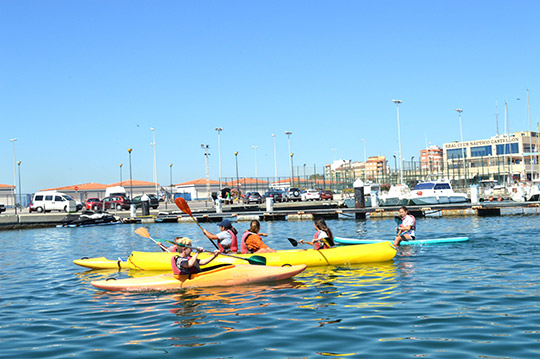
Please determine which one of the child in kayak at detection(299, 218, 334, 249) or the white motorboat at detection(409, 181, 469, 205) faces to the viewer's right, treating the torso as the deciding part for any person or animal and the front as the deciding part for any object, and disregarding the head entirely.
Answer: the white motorboat

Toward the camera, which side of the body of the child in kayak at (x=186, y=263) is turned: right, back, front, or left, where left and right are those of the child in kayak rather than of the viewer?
right

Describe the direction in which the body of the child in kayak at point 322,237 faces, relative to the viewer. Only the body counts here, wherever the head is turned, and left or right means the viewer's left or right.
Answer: facing to the left of the viewer
